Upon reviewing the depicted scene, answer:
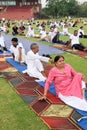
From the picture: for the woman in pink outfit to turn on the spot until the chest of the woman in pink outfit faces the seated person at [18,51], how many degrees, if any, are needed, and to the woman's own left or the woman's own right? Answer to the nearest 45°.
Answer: approximately 180°

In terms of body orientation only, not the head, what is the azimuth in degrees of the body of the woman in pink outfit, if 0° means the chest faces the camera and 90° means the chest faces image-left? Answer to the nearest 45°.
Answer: approximately 315°

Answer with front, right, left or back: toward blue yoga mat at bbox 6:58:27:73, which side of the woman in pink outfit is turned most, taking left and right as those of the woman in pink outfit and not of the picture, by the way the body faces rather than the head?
back
